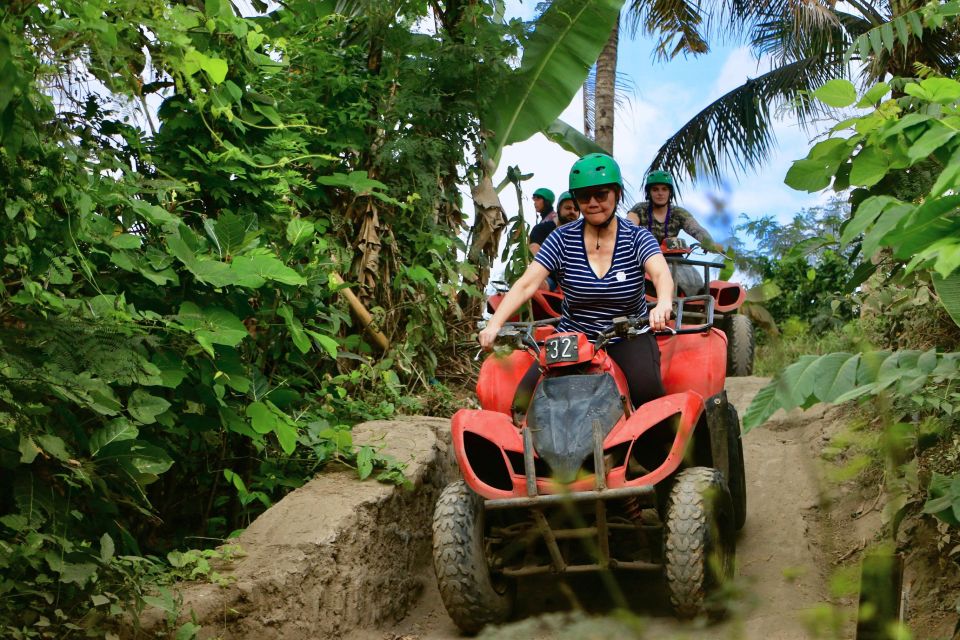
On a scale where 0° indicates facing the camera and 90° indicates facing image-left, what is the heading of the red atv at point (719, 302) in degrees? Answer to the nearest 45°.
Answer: approximately 0°

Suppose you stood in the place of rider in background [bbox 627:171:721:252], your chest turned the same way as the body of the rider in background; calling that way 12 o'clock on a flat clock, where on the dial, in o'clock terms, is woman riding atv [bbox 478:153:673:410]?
The woman riding atv is roughly at 12 o'clock from the rider in background.

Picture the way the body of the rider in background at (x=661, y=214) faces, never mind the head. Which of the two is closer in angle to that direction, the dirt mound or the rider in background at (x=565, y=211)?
the dirt mound

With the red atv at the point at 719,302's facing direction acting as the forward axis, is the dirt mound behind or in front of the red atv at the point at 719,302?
in front

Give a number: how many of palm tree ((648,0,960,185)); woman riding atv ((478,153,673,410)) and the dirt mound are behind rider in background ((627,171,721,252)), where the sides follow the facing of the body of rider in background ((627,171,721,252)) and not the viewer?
1

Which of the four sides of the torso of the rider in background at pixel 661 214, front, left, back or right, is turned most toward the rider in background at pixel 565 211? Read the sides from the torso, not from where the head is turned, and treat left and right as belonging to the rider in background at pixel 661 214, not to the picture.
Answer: right

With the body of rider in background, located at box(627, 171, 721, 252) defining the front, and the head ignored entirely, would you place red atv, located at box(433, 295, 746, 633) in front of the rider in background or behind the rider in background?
in front

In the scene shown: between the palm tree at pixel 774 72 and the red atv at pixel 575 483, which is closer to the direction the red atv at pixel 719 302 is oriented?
the red atv

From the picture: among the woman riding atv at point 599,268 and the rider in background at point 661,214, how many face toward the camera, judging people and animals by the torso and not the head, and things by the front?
2
